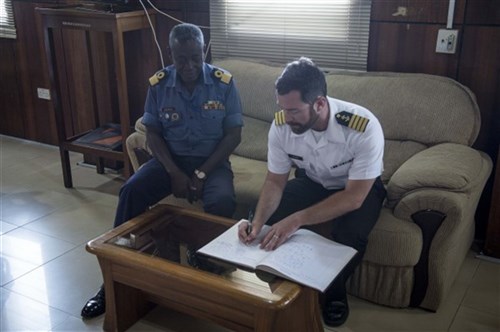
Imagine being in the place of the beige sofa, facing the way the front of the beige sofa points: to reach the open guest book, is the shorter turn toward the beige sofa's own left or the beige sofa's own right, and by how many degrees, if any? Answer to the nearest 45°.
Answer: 0° — it already faces it

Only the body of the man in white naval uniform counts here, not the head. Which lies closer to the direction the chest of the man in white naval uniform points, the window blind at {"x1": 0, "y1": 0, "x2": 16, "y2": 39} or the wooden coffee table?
the wooden coffee table

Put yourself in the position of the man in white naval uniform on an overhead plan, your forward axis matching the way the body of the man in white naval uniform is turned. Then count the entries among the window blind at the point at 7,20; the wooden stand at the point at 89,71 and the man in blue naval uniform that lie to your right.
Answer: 3

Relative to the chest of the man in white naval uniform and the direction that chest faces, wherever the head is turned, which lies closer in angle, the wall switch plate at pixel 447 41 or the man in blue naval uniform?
the man in blue naval uniform

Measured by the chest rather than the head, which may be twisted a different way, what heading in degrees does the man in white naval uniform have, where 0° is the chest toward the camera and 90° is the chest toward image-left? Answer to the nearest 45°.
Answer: approximately 45°

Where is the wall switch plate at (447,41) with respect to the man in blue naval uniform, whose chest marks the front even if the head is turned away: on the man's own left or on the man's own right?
on the man's own left

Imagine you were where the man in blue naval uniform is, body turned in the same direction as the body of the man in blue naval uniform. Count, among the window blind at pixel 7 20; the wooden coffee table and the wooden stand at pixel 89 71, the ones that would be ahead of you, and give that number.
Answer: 1

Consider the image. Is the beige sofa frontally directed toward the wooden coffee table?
yes

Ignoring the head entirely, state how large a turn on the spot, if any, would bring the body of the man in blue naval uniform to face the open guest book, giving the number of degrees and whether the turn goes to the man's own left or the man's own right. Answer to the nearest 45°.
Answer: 0° — they already face it

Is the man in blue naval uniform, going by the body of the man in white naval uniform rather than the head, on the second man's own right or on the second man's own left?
on the second man's own right

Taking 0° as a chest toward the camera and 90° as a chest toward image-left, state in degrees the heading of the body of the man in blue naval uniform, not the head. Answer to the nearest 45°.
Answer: approximately 0°

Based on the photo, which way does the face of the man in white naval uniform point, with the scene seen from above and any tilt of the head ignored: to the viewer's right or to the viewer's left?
to the viewer's left

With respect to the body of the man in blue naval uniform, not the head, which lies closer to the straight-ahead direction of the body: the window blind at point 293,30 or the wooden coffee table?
the wooden coffee table

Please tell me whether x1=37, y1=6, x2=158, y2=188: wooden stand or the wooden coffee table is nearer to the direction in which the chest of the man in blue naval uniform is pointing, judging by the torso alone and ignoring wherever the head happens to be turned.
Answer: the wooden coffee table

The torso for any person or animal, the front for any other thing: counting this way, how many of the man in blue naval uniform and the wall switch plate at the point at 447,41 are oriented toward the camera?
2
